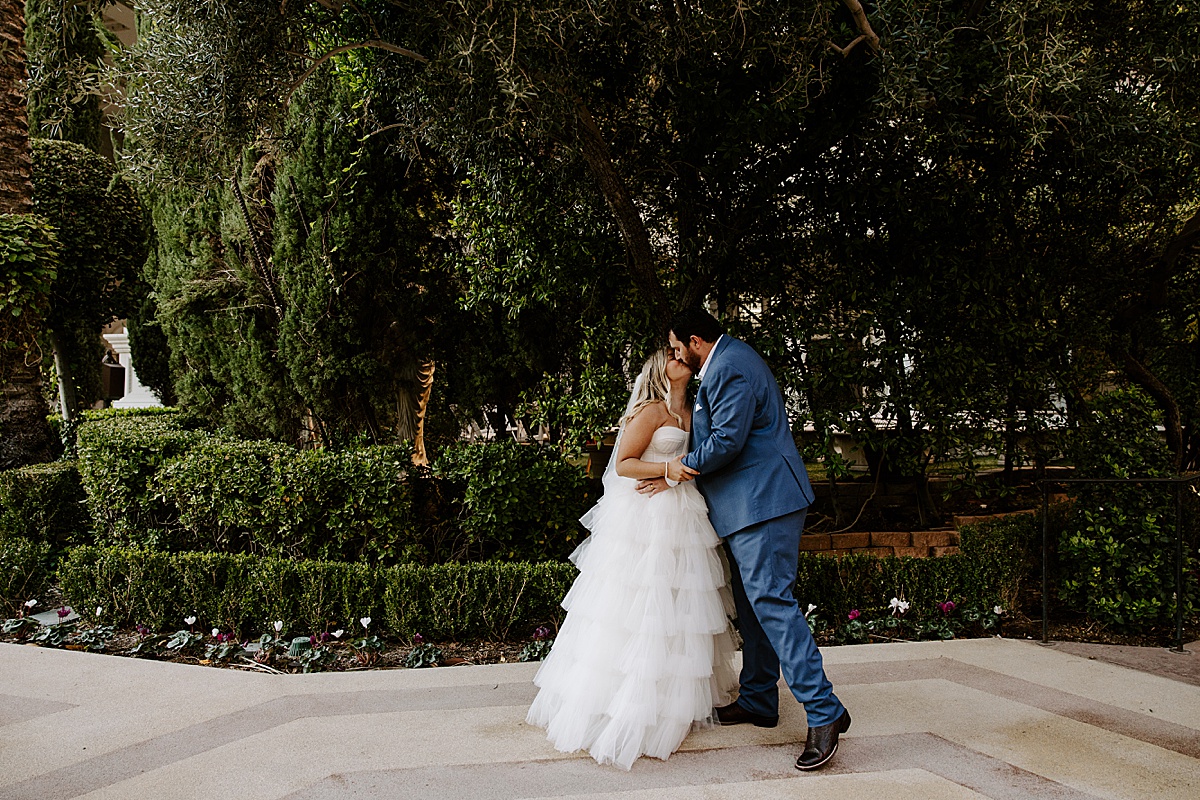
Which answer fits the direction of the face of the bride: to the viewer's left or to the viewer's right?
to the viewer's right

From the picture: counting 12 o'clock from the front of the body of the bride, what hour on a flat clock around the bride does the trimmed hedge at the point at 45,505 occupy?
The trimmed hedge is roughly at 7 o'clock from the bride.

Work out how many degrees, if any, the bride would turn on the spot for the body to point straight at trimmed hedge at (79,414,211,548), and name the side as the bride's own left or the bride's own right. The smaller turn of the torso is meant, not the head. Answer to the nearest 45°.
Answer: approximately 135° to the bride's own left

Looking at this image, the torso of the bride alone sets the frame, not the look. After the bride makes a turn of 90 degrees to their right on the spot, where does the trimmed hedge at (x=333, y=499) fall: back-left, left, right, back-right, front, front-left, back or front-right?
back-right

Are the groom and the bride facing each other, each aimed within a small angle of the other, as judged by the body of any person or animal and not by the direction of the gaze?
yes

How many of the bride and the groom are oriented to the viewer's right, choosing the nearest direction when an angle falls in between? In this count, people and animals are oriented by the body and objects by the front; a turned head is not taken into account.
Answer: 1

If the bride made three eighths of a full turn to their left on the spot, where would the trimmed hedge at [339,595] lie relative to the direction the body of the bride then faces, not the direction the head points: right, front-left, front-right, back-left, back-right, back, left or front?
front

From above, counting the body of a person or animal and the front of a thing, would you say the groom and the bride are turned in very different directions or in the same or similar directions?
very different directions

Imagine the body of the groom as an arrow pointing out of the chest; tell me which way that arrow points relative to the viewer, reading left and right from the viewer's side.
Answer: facing to the left of the viewer

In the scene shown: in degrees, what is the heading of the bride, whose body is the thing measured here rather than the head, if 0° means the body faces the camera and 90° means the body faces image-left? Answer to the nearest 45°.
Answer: approximately 270°

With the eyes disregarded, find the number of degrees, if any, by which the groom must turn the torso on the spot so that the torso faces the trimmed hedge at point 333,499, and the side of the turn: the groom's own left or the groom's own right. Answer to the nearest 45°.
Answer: approximately 45° to the groom's own right
